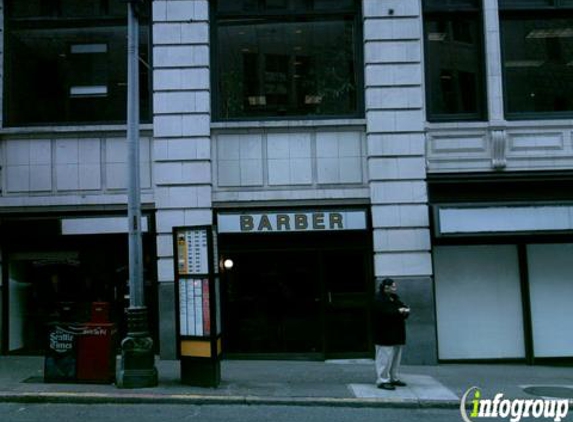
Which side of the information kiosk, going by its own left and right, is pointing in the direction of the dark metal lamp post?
right

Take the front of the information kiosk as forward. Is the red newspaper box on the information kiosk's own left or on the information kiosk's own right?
on the information kiosk's own right

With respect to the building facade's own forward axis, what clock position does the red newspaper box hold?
The red newspaper box is roughly at 2 o'clock from the building facade.

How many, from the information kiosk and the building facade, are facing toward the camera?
2

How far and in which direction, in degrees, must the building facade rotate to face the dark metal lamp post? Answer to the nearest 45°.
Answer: approximately 45° to its right

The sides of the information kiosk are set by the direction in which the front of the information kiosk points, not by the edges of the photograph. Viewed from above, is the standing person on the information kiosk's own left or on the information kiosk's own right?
on the information kiosk's own left

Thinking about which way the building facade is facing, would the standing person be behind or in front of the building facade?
in front

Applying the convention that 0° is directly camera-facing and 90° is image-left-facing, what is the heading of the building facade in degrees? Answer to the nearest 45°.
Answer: approximately 0°

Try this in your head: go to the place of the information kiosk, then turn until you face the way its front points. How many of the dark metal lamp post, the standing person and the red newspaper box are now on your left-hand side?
1
